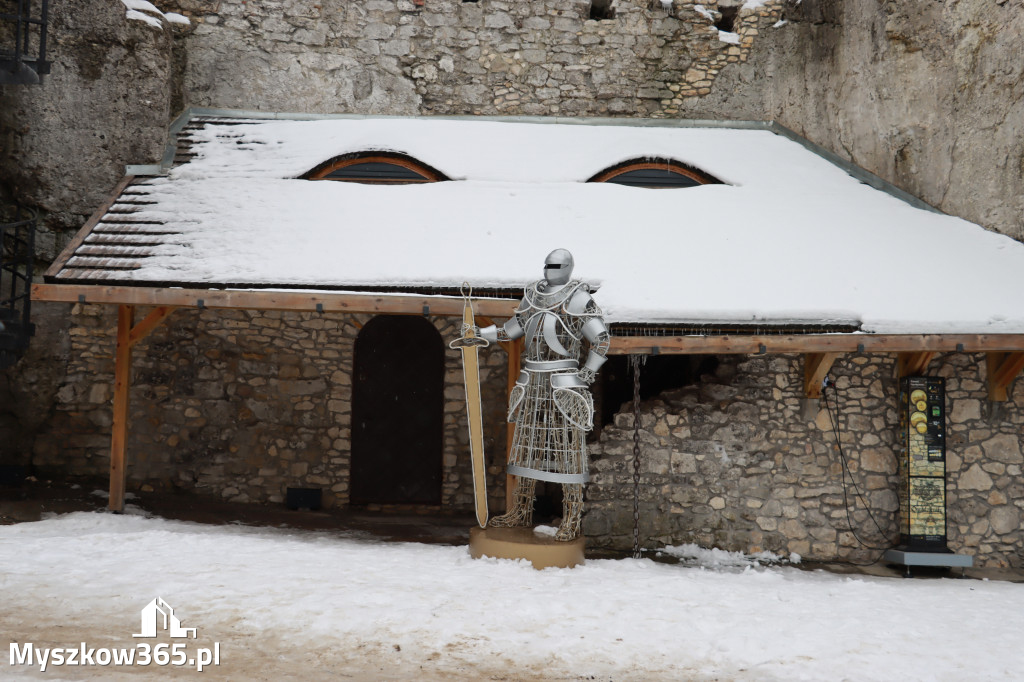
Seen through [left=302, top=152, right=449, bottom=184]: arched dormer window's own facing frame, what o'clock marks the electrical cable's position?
The electrical cable is roughly at 10 o'clock from the arched dormer window.

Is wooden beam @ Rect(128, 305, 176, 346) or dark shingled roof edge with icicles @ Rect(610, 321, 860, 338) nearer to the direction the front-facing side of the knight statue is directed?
the wooden beam

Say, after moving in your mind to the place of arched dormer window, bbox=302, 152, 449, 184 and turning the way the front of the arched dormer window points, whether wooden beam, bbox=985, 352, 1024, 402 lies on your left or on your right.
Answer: on your left

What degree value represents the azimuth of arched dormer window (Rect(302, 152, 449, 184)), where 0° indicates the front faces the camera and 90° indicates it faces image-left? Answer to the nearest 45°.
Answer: approximately 0°

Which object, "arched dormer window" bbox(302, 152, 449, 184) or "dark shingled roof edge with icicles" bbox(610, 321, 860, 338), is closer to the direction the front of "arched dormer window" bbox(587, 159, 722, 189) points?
the dark shingled roof edge with icicles

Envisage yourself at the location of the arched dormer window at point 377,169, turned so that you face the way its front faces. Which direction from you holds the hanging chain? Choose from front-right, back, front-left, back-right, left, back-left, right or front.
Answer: front-left

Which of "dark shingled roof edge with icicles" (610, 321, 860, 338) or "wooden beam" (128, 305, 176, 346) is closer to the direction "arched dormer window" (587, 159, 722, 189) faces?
the dark shingled roof edge with icicles

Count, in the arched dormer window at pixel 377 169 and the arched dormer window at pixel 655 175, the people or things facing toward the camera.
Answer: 2

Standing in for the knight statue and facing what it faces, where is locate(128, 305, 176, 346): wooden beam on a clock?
The wooden beam is roughly at 2 o'clock from the knight statue.

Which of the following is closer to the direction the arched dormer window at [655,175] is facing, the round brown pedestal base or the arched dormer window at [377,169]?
the round brown pedestal base

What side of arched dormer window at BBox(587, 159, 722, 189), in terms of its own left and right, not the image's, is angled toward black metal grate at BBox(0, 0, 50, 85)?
right

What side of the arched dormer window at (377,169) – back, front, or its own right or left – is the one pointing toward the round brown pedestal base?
front
